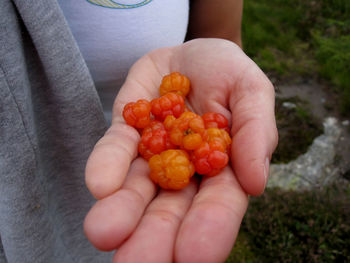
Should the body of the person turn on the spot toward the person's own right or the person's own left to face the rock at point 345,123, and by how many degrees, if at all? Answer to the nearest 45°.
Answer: approximately 135° to the person's own left

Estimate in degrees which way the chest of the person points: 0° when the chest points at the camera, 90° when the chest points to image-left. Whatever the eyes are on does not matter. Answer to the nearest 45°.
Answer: approximately 0°
